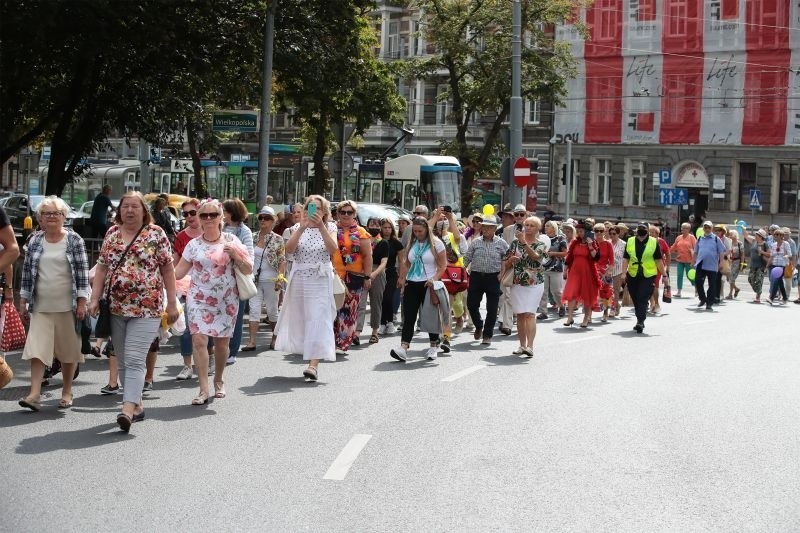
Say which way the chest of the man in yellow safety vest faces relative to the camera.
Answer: toward the camera

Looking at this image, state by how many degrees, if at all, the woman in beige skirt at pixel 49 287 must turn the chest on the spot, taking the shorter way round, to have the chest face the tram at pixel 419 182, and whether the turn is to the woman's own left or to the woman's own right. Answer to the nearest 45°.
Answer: approximately 180°

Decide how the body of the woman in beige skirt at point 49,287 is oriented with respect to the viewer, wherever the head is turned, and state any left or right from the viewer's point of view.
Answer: facing the viewer

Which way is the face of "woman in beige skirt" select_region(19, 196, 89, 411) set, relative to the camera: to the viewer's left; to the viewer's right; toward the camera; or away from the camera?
toward the camera

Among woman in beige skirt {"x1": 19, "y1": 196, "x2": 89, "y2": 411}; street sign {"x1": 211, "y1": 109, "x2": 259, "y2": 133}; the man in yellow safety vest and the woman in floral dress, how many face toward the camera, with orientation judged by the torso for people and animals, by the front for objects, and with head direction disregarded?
4

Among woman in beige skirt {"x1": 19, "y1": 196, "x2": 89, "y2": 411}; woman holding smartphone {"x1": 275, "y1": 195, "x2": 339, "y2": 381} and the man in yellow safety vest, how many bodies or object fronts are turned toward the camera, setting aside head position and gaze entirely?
3

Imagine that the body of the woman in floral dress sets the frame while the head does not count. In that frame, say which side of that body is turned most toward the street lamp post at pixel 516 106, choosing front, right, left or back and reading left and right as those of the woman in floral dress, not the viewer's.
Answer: back

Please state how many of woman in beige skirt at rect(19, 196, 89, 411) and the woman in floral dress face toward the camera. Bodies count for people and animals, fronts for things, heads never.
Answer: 2

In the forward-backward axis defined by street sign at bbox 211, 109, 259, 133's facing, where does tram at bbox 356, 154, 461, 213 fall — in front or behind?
behind

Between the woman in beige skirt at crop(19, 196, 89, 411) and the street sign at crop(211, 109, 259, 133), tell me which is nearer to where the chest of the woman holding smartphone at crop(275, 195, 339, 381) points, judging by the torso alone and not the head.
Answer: the woman in beige skirt

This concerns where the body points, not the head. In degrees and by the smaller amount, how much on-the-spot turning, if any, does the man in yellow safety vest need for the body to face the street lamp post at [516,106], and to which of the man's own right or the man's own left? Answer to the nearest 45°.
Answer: approximately 180°

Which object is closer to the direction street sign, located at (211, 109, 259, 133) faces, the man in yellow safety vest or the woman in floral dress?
the woman in floral dress

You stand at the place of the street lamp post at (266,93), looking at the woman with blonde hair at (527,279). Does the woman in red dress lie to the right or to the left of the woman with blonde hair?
left

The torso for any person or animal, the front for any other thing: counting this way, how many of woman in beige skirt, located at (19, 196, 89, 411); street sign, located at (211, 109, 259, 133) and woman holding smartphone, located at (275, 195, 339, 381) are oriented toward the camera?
3

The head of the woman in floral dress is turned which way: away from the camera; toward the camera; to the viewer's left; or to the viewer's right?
toward the camera

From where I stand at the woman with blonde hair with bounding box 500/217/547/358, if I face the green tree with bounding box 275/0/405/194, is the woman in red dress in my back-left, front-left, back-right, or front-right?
front-right

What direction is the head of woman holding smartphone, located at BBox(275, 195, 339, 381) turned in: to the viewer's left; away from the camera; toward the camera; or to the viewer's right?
toward the camera
